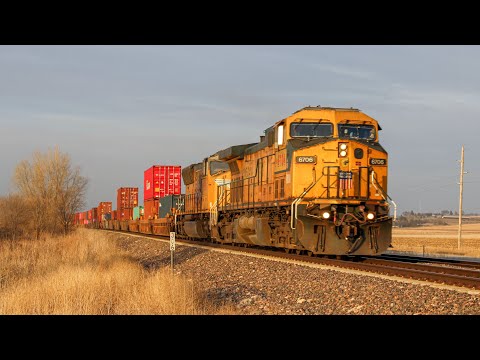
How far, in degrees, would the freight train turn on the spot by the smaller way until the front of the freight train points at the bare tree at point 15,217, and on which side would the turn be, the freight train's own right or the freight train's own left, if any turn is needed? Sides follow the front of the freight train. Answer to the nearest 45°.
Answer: approximately 180°

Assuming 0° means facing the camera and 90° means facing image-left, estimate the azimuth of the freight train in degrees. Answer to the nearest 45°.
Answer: approximately 315°
